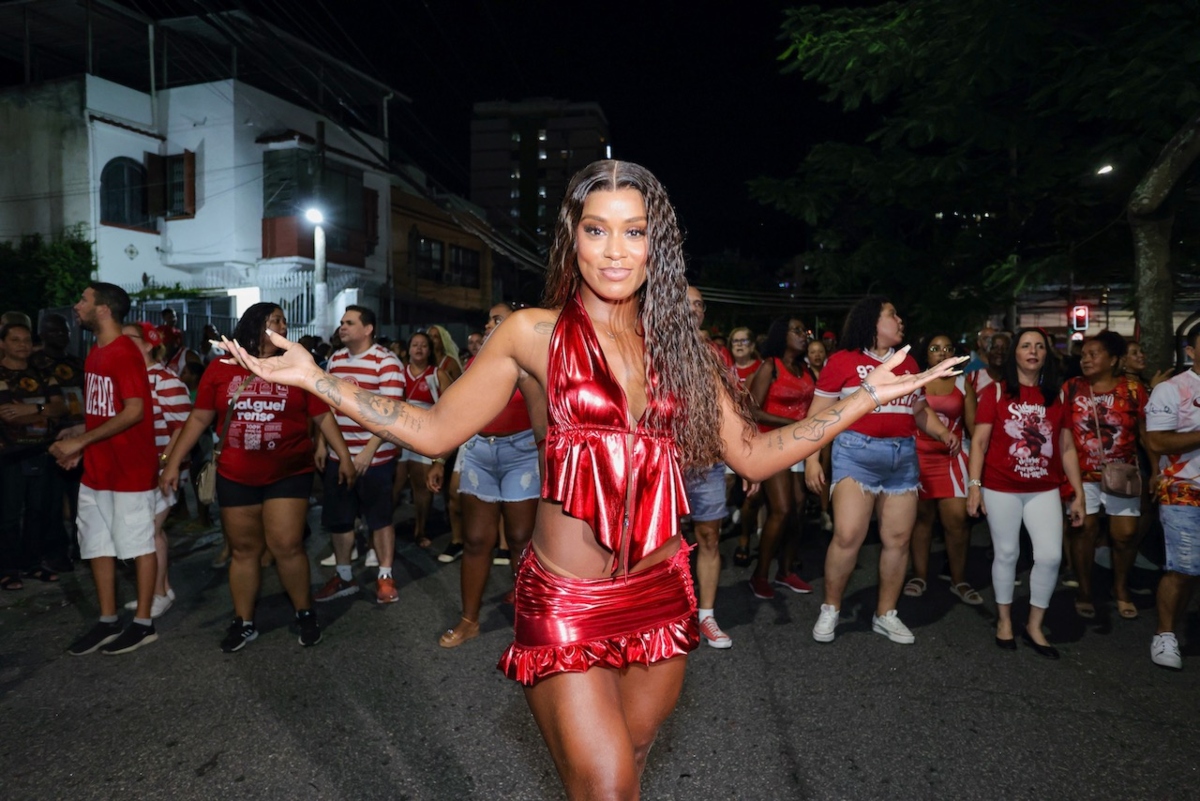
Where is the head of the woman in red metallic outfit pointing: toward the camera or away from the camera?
toward the camera

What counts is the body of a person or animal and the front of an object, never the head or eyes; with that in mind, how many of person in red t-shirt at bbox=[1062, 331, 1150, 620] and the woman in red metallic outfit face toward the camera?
2

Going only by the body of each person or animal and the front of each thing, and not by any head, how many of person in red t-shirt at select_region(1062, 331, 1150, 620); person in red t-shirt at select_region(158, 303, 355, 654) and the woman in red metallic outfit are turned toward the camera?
3

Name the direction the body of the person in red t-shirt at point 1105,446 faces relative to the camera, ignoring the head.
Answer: toward the camera

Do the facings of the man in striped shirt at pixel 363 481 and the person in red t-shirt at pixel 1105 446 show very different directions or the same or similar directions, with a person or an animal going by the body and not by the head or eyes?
same or similar directions

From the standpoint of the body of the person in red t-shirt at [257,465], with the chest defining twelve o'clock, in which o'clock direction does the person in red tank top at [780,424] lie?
the person in red tank top at [780,424] is roughly at 9 o'clock from the person in red t-shirt at [257,465].

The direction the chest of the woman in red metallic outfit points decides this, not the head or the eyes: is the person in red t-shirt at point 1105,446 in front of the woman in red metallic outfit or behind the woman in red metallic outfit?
behind

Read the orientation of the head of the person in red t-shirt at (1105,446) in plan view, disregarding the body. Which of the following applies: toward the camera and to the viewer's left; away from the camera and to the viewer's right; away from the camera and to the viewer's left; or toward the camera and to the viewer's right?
toward the camera and to the viewer's left

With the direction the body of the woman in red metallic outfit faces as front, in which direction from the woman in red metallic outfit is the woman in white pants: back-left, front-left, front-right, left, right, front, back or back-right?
back-left

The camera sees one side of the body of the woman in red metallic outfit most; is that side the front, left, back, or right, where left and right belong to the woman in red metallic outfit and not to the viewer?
front

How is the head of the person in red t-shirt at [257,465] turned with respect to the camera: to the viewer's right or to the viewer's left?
to the viewer's right

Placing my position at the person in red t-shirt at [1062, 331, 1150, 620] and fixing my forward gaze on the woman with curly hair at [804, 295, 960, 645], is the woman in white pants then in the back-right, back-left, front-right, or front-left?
front-left

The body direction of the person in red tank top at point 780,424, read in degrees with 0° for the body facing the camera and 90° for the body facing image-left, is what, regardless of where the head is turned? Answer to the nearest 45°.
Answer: approximately 315°
